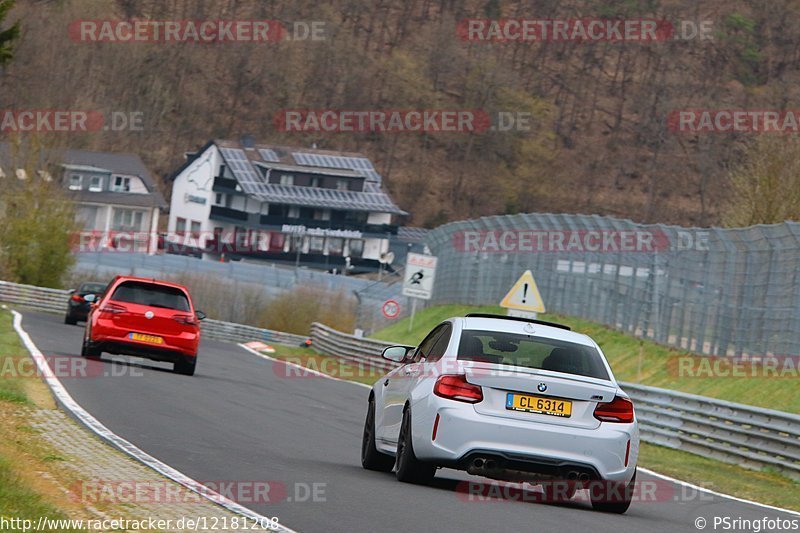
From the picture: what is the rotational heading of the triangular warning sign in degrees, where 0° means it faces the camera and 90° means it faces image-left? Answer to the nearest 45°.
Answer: approximately 0°

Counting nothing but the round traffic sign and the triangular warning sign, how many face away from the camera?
0

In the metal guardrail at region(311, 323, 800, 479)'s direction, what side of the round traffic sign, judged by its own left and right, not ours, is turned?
front

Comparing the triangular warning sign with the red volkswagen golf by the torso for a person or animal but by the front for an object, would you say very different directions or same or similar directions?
very different directions

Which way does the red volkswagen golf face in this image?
away from the camera

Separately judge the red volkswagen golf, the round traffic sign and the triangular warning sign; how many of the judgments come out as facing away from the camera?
1

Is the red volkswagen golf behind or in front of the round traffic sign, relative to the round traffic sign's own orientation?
in front

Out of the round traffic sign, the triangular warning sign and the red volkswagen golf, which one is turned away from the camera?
the red volkswagen golf

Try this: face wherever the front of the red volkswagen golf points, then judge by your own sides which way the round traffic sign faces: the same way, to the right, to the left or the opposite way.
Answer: the opposite way

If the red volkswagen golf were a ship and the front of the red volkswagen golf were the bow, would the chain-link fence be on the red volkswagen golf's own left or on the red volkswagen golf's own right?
on the red volkswagen golf's own right
